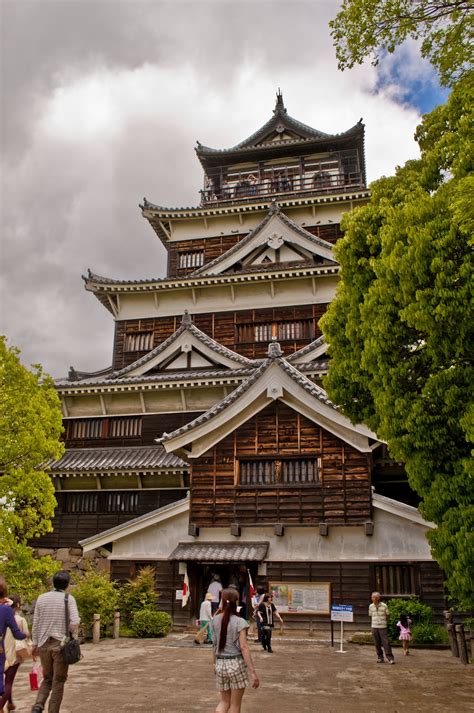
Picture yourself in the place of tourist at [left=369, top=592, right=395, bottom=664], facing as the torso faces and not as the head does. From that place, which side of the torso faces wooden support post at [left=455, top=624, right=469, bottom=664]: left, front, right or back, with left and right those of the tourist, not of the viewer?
left

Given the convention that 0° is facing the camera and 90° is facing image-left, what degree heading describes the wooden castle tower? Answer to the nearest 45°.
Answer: approximately 0°

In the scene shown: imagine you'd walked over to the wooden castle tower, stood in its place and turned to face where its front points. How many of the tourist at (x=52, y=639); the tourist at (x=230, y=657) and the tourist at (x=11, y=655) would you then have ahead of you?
3

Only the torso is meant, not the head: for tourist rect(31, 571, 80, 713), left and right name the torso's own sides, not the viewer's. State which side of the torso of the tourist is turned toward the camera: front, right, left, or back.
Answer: back
